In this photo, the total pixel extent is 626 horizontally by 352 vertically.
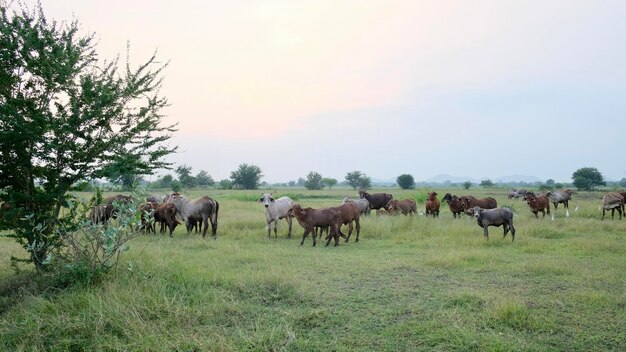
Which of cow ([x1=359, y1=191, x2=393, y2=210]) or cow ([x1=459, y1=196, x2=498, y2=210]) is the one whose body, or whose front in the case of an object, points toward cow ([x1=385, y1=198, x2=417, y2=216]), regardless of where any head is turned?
cow ([x1=459, y1=196, x2=498, y2=210])

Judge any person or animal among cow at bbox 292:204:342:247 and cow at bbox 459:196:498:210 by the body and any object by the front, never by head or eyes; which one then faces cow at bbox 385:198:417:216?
cow at bbox 459:196:498:210

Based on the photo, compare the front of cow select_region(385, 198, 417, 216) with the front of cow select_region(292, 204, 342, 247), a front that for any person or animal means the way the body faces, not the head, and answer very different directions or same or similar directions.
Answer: same or similar directions

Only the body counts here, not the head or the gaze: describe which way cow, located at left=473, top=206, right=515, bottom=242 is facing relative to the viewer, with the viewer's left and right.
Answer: facing to the left of the viewer

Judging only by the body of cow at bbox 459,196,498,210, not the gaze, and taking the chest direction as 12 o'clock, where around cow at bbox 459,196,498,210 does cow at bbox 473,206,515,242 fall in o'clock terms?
cow at bbox 473,206,515,242 is roughly at 9 o'clock from cow at bbox 459,196,498,210.

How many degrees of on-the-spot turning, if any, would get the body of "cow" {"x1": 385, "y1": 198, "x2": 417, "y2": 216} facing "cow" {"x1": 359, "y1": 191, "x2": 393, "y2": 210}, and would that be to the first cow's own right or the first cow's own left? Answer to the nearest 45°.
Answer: approximately 45° to the first cow's own right

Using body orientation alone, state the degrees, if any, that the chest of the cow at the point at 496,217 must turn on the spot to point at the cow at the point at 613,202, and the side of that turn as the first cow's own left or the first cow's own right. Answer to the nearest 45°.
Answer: approximately 135° to the first cow's own right

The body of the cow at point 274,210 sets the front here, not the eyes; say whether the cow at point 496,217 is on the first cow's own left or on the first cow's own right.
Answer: on the first cow's own left

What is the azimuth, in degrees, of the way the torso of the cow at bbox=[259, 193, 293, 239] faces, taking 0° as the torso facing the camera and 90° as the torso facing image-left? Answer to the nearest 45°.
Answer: approximately 45°

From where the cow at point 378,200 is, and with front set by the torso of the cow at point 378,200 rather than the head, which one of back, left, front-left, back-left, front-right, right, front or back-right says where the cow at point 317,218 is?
left

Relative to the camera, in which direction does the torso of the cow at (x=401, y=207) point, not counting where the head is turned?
to the viewer's left

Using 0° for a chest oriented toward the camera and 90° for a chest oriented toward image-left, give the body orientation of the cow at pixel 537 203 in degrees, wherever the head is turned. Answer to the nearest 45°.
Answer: approximately 45°

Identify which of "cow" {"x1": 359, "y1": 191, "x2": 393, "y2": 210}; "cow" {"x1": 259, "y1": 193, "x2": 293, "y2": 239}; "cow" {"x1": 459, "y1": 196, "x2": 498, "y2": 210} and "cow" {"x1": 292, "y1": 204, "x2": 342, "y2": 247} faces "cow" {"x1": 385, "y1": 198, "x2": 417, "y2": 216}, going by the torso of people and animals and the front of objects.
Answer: "cow" {"x1": 459, "y1": 196, "x2": 498, "y2": 210}

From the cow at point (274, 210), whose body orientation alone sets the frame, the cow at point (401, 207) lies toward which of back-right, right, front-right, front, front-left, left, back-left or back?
back

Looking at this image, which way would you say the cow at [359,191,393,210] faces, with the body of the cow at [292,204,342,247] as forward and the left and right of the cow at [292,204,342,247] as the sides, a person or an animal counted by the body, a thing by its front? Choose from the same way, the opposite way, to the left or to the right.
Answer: the same way

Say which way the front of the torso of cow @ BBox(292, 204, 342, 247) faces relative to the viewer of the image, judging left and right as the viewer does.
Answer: facing to the left of the viewer

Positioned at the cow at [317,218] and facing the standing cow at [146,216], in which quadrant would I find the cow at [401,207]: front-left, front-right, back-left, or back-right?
back-right

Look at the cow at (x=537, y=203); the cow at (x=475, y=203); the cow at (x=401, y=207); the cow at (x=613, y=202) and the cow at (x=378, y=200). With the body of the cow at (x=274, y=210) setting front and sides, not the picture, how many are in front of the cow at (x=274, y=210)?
0

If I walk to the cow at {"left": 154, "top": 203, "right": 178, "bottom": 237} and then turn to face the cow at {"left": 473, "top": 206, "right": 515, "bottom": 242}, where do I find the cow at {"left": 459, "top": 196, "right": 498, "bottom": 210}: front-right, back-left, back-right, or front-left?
front-left
